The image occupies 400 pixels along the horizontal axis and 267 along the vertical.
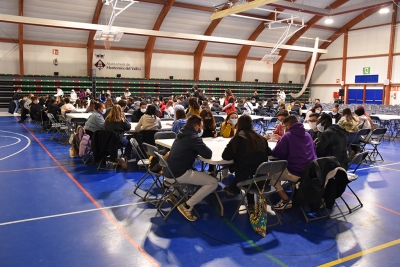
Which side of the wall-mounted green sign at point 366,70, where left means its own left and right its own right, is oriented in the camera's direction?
front

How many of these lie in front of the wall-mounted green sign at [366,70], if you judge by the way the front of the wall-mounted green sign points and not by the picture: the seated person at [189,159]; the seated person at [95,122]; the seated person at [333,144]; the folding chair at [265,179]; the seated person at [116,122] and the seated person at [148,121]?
6

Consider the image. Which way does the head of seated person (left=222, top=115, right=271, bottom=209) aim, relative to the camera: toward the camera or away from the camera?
away from the camera

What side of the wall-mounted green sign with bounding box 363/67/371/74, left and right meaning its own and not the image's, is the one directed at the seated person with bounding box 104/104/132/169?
front

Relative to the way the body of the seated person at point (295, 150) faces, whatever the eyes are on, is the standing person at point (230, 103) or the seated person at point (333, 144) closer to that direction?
the standing person

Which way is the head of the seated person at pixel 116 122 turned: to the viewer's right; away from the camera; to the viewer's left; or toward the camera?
away from the camera

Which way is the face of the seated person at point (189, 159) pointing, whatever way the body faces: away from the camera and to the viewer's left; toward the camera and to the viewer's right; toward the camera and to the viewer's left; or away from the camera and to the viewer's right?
away from the camera and to the viewer's right

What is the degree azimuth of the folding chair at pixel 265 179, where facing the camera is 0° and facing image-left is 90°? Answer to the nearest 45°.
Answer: approximately 135°

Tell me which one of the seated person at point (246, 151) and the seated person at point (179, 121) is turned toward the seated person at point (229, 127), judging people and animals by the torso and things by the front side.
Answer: the seated person at point (246, 151)

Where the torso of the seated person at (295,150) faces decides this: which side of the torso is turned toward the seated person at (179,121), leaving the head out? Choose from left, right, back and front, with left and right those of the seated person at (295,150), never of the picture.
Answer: front

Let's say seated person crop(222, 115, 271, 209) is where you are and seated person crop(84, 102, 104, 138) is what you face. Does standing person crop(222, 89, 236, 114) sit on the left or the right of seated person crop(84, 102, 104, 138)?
right

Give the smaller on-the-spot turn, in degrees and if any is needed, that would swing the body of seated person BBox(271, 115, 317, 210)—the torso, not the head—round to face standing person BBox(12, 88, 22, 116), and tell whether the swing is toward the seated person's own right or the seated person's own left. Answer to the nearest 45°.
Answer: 0° — they already face them

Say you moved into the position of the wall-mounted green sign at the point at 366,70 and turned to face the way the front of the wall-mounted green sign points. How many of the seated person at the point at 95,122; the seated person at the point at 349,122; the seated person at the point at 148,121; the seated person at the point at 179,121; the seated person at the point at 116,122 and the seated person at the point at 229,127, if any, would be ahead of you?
6

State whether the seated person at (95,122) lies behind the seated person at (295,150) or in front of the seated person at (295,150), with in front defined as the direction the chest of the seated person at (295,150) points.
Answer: in front

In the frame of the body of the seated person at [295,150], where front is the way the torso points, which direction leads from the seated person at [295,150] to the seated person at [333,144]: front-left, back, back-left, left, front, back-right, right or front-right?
right

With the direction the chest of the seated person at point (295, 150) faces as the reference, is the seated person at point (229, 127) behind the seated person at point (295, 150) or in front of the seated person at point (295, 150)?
in front
